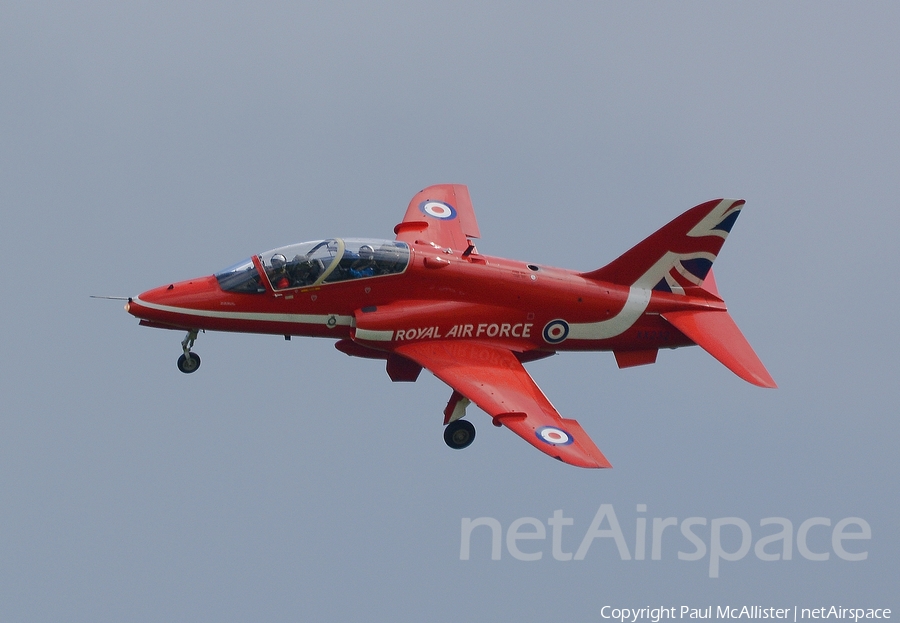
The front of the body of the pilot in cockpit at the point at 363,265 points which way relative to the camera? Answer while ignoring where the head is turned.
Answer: to the viewer's left

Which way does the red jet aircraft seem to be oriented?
to the viewer's left
